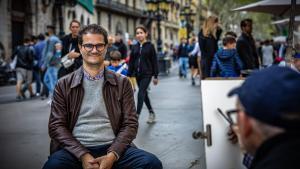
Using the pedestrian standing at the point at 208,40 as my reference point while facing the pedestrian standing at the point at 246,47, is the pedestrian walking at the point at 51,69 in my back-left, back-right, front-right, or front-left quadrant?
back-right

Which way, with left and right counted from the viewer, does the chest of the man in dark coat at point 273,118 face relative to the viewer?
facing away from the viewer and to the left of the viewer

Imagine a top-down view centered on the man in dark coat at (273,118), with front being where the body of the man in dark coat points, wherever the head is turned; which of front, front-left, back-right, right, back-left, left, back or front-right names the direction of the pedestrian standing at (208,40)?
front-right

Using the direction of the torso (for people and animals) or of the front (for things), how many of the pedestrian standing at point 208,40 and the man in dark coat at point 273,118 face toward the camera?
0

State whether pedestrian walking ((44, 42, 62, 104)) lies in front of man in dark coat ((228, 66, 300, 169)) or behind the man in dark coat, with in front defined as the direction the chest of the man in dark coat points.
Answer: in front

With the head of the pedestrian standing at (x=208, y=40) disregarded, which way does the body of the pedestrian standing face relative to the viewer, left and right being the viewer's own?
facing away from the viewer and to the right of the viewer

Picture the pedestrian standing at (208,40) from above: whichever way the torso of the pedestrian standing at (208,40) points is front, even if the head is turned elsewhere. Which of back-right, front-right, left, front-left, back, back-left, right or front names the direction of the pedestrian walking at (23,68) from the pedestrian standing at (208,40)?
left

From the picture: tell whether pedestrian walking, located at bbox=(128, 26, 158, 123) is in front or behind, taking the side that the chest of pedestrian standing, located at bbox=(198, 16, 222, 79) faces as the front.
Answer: behind

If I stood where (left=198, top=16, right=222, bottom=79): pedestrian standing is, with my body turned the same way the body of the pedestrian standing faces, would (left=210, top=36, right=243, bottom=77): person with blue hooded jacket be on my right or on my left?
on my right

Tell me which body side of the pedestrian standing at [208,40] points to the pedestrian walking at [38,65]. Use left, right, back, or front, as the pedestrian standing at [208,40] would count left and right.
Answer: left

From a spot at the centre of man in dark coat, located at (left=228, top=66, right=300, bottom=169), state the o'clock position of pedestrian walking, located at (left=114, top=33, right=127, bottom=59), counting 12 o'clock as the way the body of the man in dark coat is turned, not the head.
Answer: The pedestrian walking is roughly at 1 o'clock from the man in dark coat.

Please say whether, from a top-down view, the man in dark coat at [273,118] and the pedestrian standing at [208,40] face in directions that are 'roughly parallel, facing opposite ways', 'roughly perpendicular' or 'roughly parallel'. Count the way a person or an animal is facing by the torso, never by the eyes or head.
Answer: roughly perpendicular

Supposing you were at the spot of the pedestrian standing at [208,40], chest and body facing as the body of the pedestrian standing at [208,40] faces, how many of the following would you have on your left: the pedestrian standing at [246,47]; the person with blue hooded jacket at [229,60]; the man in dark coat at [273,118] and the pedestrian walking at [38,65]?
1

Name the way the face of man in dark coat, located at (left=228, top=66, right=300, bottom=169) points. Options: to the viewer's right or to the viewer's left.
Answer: to the viewer's left
